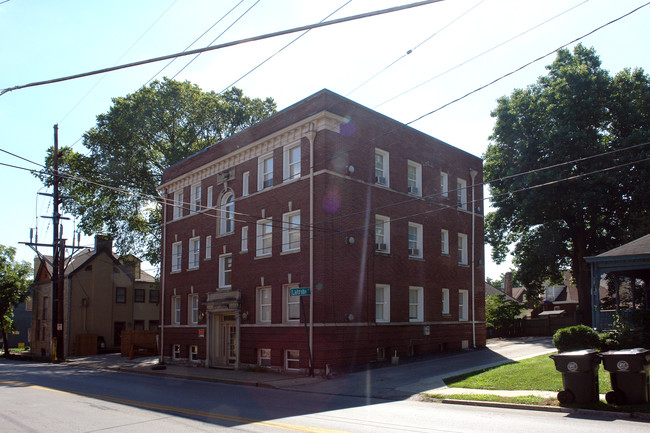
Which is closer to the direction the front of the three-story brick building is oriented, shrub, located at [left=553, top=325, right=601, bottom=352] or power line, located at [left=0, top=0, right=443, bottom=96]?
the power line

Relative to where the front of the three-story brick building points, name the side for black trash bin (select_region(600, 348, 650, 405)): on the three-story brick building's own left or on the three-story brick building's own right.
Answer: on the three-story brick building's own left

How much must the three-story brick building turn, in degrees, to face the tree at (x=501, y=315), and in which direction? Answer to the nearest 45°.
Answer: approximately 180°

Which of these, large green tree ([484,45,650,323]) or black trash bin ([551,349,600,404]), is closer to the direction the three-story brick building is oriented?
the black trash bin

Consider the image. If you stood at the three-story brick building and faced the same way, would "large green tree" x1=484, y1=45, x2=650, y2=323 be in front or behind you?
behind

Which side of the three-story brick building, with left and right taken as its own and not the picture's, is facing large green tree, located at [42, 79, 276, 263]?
right

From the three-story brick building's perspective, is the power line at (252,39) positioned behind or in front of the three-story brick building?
in front

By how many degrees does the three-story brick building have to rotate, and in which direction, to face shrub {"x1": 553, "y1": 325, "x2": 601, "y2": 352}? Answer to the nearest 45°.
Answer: approximately 90° to its left

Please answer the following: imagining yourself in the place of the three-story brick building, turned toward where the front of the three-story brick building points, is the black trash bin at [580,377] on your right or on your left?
on your left

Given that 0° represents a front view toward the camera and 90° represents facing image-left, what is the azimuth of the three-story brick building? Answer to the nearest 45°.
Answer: approximately 45°
